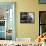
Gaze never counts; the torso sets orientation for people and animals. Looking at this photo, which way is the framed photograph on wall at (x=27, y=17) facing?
toward the camera
